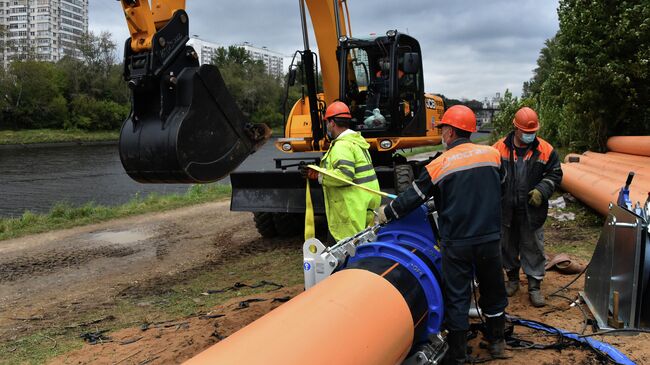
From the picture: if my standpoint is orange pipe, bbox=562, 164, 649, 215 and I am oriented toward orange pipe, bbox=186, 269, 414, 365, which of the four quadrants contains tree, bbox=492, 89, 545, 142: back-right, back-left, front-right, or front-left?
back-right

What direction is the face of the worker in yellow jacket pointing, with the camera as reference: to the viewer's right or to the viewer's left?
to the viewer's left

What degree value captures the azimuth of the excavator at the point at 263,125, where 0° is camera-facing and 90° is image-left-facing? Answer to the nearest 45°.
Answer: approximately 45°

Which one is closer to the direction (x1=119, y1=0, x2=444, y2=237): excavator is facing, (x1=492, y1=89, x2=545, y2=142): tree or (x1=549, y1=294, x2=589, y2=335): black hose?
the black hose

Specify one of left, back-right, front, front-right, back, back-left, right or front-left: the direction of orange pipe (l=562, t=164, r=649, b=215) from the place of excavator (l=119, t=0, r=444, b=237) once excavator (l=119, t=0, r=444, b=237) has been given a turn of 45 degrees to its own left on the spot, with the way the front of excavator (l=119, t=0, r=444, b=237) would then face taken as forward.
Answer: left

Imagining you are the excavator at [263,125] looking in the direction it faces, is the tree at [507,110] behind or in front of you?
behind

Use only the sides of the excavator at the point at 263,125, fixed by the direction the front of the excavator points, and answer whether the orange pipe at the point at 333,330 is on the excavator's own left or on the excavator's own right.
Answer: on the excavator's own left

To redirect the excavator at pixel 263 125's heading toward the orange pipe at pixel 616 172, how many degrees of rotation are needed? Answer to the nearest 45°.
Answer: approximately 135° to its left

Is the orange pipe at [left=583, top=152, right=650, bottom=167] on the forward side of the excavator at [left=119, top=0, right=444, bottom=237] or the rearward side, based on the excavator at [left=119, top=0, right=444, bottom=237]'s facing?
on the rearward side

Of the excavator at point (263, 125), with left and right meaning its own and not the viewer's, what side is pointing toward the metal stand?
left
